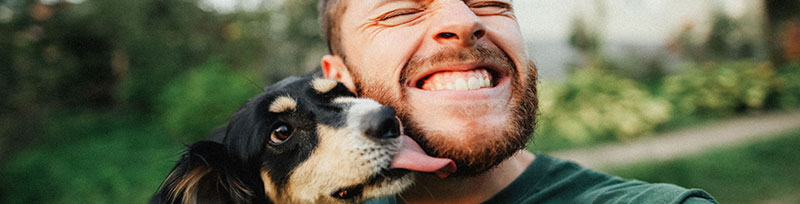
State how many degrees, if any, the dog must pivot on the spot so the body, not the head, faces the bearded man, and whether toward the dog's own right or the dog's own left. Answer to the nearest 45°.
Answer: approximately 45° to the dog's own left

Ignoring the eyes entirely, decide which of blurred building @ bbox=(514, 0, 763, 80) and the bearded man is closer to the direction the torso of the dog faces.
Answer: the bearded man

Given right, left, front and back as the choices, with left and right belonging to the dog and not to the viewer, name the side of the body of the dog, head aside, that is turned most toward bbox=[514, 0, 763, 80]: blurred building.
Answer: left

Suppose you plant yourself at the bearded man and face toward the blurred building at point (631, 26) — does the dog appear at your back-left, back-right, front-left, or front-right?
back-left

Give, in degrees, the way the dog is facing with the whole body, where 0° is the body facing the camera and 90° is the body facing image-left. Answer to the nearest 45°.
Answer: approximately 315°
